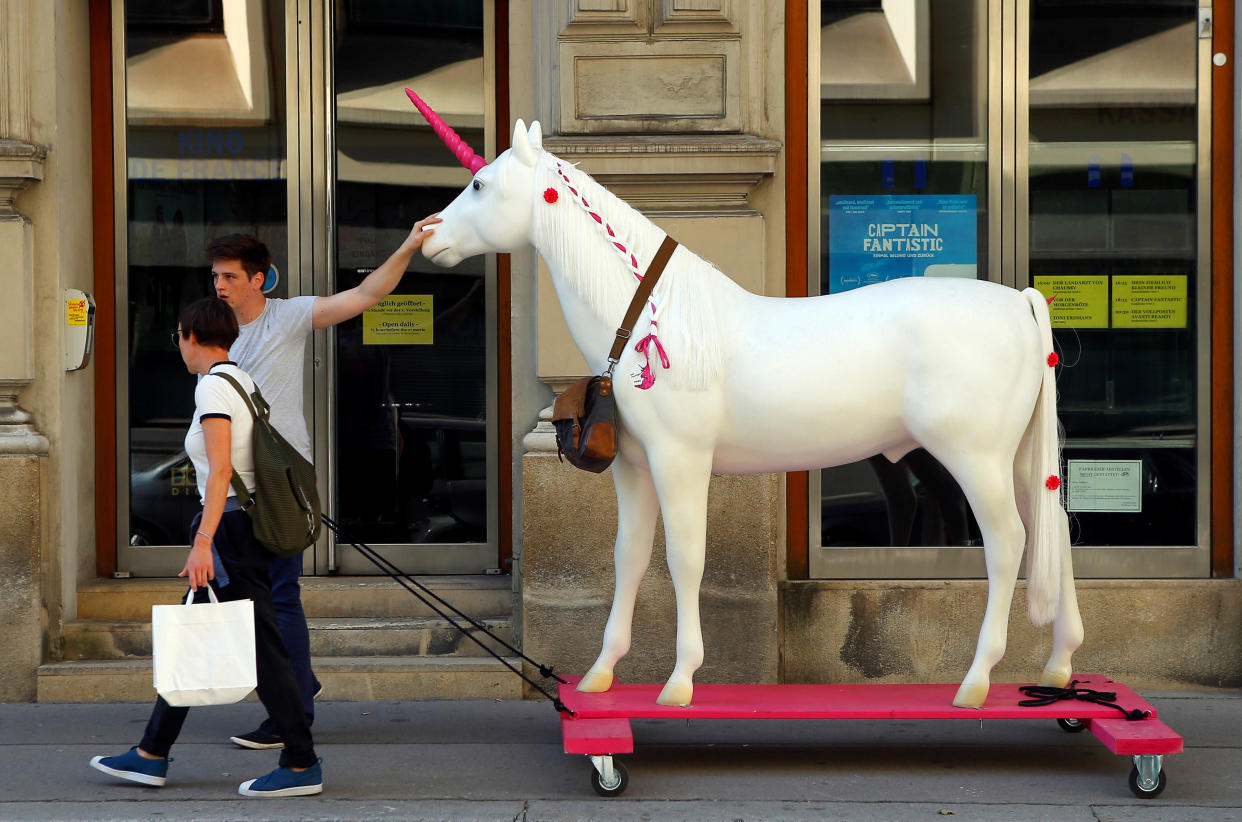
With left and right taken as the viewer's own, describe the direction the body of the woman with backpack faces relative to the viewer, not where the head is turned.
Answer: facing to the left of the viewer

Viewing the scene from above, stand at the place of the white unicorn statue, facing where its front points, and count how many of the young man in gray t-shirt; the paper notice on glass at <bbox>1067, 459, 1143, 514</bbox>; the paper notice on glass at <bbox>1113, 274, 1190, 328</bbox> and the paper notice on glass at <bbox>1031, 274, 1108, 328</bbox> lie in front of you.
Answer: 1

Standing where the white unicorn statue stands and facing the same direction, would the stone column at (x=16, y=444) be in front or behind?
in front

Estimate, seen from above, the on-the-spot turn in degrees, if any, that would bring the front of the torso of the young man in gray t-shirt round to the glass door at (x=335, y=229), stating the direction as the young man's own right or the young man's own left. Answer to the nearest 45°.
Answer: approximately 135° to the young man's own right

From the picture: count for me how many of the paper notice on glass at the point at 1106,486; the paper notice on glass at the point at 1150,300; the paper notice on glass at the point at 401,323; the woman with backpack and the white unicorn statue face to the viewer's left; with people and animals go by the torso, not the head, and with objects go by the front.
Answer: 2

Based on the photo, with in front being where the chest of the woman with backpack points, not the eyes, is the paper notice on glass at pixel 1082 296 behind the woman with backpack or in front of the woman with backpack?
behind

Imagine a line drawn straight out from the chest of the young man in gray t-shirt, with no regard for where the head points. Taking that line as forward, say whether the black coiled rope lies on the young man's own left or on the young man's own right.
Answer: on the young man's own left

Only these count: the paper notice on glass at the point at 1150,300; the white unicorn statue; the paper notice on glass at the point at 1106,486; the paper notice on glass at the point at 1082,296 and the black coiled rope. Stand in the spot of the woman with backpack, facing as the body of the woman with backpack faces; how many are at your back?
5

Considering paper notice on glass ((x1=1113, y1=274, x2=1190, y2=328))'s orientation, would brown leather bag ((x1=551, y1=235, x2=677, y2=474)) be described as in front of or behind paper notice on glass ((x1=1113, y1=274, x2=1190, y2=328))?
in front

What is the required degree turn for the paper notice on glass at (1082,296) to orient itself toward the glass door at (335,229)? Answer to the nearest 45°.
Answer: approximately 90° to its right

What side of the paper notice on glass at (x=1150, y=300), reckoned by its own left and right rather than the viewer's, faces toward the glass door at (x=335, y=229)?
right

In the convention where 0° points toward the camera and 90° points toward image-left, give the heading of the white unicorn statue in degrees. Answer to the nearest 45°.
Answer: approximately 90°

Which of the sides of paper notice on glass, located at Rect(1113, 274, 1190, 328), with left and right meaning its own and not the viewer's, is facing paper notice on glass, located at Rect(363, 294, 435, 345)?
right

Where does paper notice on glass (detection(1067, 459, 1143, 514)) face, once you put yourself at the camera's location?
facing the viewer
